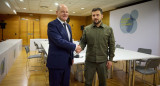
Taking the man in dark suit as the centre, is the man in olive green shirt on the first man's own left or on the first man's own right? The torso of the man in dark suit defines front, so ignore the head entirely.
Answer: on the first man's own left

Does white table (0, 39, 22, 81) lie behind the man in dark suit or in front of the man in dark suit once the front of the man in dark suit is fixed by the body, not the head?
behind

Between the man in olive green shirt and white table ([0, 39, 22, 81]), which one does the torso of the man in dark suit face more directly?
the man in olive green shirt

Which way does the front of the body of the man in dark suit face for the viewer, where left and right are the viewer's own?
facing the viewer and to the right of the viewer
